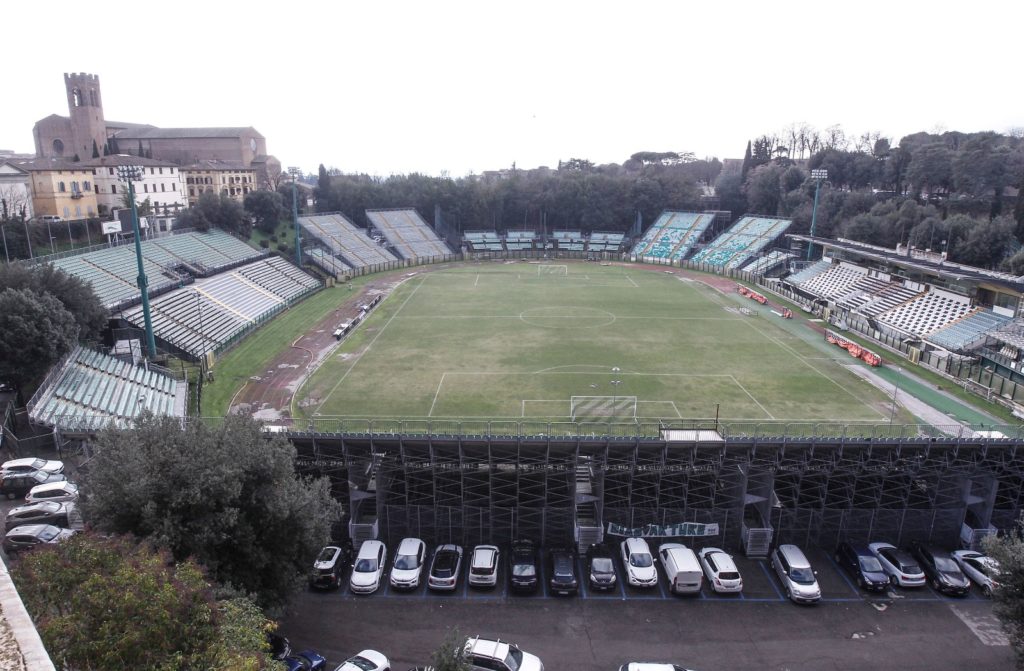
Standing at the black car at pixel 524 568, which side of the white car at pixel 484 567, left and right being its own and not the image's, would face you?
right

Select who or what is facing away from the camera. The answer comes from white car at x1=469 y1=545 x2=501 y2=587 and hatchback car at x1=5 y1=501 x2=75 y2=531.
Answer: the white car

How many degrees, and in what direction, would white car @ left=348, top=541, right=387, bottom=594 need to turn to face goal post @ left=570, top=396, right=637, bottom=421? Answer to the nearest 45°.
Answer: approximately 135° to its left

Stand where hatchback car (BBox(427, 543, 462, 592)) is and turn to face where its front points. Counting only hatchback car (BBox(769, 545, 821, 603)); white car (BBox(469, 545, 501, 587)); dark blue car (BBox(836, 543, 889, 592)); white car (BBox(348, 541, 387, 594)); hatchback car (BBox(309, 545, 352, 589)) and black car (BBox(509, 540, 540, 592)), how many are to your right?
4

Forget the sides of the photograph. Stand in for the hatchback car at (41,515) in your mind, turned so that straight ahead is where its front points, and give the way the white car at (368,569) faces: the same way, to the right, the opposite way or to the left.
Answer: to the right
